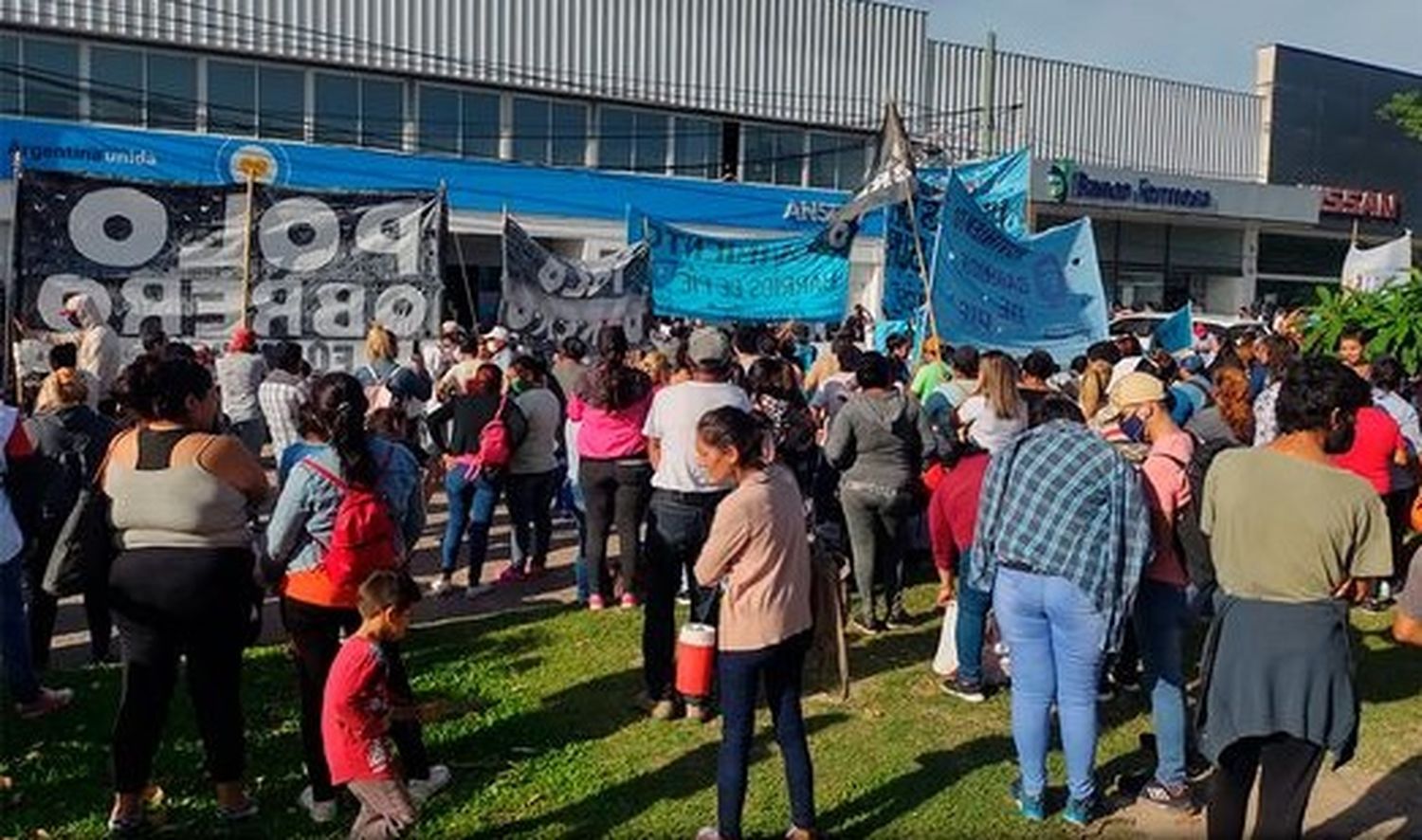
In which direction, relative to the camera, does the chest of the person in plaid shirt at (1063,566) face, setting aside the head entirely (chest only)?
away from the camera

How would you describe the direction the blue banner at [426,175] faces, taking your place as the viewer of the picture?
facing the viewer

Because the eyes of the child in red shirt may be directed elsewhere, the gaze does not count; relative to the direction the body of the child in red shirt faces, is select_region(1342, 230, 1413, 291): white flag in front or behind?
in front

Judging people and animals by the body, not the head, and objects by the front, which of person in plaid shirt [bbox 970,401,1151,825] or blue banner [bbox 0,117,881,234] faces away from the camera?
the person in plaid shirt

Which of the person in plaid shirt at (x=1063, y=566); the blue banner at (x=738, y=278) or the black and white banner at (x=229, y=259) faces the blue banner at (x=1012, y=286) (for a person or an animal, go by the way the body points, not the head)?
the person in plaid shirt

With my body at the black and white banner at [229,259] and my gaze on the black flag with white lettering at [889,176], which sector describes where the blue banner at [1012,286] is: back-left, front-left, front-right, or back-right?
front-right

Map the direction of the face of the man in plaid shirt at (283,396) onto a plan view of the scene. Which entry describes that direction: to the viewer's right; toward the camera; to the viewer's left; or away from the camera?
away from the camera

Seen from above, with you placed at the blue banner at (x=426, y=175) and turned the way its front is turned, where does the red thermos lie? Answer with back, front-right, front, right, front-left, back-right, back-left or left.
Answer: front

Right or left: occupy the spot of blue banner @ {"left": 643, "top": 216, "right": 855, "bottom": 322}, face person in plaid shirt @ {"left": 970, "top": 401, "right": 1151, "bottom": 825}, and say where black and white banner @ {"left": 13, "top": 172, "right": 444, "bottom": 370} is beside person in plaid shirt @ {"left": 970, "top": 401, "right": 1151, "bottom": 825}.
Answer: right
